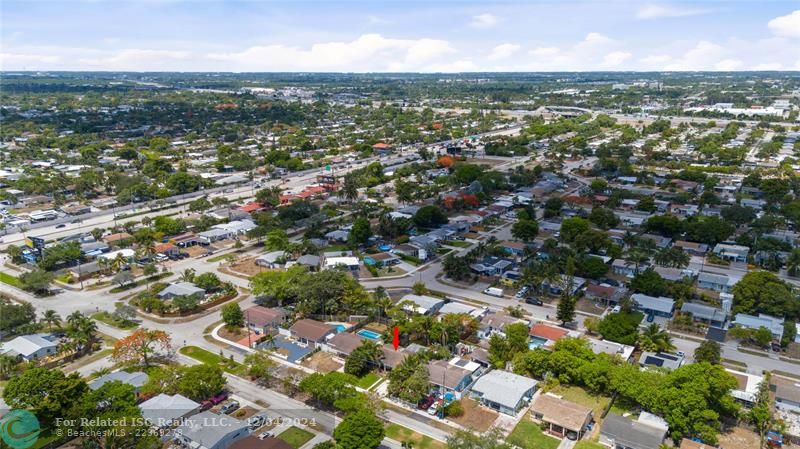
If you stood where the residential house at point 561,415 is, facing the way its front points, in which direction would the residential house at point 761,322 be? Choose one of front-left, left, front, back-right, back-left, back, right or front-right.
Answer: back

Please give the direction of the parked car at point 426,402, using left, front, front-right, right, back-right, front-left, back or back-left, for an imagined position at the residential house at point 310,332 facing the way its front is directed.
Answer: left

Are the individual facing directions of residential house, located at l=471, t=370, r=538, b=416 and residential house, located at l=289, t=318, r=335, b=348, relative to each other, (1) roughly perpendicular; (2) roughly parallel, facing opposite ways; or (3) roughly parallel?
roughly parallel

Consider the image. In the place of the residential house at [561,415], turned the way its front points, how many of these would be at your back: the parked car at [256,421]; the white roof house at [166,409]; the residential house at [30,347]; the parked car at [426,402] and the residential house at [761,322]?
1

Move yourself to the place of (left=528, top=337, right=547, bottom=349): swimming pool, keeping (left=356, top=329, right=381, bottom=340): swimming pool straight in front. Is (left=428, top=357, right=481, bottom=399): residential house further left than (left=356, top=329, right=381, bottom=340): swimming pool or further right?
left

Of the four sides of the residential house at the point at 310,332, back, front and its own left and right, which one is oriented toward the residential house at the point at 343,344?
left

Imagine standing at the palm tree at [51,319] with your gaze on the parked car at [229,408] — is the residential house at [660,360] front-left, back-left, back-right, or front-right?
front-left

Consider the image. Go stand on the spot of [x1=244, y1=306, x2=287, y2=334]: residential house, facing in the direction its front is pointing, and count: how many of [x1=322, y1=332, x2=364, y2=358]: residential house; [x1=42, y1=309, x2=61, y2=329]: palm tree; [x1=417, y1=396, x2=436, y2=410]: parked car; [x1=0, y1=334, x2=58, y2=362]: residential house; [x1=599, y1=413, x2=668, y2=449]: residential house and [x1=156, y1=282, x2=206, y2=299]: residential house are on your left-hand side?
3

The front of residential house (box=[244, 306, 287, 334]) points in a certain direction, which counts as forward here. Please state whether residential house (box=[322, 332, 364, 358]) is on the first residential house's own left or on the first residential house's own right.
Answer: on the first residential house's own left

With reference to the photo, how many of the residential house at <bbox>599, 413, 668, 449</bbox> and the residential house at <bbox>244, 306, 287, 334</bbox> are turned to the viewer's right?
0

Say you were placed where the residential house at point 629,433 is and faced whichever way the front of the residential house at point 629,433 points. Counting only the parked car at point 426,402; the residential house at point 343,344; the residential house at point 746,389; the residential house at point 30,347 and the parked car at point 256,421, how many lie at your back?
1

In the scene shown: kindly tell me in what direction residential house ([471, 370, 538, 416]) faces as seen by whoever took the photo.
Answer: facing the viewer and to the left of the viewer

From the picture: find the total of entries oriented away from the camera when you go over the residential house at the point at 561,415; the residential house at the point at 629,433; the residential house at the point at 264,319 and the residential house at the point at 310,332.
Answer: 0

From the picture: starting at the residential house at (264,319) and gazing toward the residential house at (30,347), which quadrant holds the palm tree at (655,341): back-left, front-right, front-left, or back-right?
back-left
